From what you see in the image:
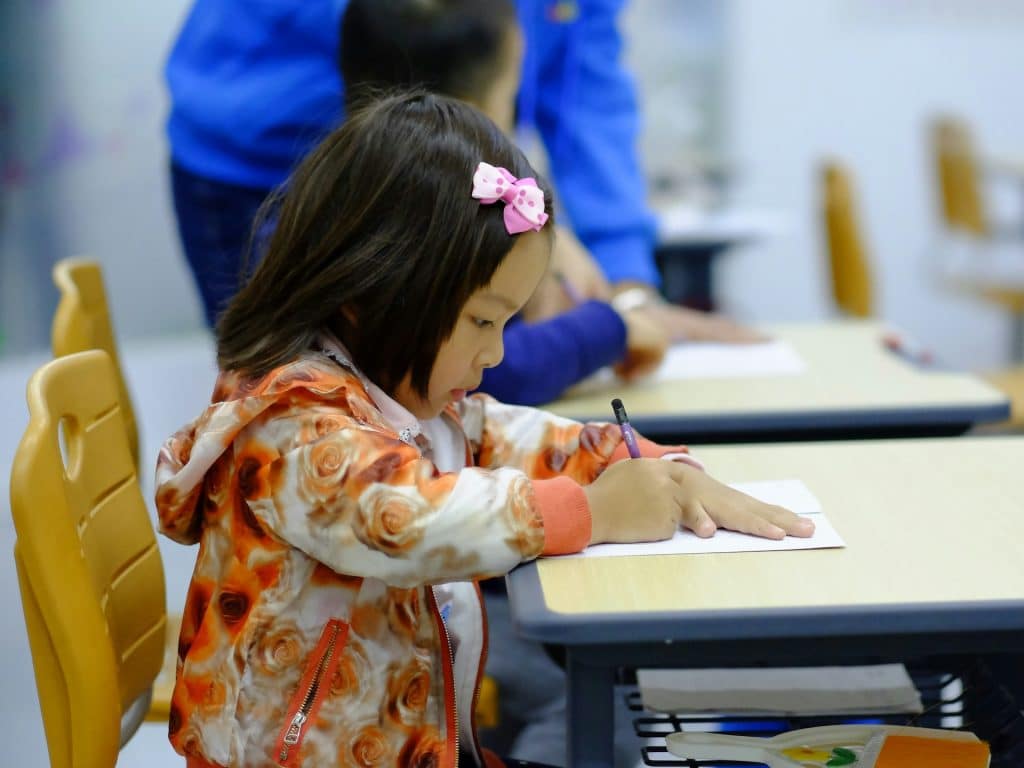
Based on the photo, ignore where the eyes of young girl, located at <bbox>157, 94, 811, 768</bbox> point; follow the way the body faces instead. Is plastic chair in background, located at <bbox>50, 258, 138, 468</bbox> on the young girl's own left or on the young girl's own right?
on the young girl's own left

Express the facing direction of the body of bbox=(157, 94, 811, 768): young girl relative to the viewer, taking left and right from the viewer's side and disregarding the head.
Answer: facing to the right of the viewer

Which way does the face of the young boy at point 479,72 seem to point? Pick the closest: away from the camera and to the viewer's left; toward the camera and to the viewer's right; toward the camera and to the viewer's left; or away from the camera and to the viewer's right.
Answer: away from the camera and to the viewer's right

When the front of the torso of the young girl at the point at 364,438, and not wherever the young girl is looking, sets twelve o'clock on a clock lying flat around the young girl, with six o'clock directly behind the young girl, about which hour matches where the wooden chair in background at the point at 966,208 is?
The wooden chair in background is roughly at 10 o'clock from the young girl.

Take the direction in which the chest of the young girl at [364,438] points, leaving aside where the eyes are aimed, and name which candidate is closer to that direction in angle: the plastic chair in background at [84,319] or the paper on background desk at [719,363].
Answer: the paper on background desk

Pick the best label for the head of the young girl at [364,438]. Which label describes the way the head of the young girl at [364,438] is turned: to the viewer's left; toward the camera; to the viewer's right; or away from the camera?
to the viewer's right

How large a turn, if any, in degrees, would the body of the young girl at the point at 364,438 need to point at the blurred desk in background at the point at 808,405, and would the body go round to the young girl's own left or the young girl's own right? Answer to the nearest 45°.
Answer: approximately 45° to the young girl's own left
